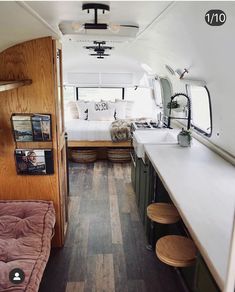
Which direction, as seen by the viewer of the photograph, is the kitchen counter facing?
facing to the left of the viewer

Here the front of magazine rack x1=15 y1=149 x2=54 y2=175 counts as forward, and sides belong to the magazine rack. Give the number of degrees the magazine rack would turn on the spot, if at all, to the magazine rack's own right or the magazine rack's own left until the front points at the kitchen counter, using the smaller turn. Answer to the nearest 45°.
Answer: approximately 45° to the magazine rack's own left

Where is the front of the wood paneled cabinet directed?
to the viewer's right

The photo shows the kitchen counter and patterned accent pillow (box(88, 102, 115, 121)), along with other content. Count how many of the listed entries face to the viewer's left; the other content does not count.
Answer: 1

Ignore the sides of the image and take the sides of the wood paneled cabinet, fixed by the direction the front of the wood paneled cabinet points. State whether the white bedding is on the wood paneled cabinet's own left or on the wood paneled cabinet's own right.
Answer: on the wood paneled cabinet's own left

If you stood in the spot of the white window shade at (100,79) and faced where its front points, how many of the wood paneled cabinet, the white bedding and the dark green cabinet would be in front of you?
3

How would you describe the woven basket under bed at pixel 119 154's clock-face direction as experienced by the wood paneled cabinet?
The woven basket under bed is roughly at 10 o'clock from the wood paneled cabinet.

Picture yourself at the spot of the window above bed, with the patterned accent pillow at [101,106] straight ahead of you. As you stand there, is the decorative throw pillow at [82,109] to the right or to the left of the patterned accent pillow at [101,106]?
right

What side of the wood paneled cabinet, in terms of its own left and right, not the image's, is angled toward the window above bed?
left

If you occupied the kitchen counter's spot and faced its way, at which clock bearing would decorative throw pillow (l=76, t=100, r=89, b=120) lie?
The decorative throw pillow is roughly at 2 o'clock from the kitchen counter.
